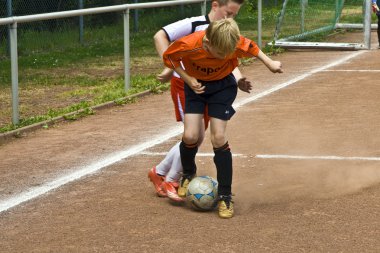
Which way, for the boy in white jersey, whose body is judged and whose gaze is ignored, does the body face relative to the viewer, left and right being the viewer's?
facing the viewer and to the right of the viewer

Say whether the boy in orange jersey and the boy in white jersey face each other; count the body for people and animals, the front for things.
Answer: no

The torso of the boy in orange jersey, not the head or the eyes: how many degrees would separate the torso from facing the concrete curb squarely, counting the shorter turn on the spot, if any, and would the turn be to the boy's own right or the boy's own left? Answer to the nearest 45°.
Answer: approximately 135° to the boy's own right

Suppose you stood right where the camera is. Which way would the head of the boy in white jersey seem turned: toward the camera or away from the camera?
toward the camera

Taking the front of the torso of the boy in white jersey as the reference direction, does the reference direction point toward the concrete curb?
no

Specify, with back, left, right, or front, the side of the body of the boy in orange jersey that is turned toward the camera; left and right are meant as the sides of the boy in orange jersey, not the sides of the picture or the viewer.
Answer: front
